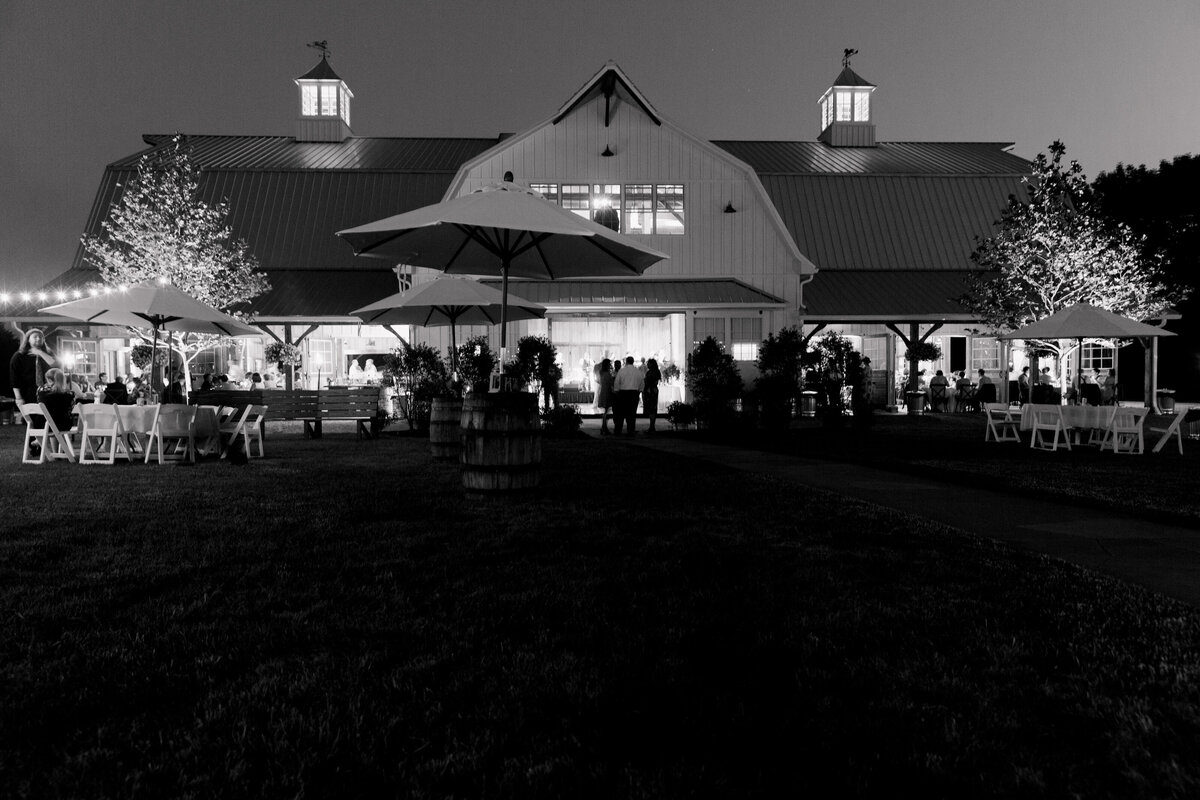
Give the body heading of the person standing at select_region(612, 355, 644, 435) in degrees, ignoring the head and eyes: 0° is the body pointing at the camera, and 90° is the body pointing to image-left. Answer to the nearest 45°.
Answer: approximately 180°

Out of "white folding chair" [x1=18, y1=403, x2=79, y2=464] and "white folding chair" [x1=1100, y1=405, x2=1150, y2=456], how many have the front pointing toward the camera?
0

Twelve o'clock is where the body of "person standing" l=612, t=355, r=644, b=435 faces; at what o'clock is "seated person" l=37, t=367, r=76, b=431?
The seated person is roughly at 8 o'clock from the person standing.

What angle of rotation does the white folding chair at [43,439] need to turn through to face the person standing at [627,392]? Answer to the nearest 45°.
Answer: approximately 45° to its right

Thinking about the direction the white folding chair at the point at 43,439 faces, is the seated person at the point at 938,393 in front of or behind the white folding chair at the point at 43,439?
in front

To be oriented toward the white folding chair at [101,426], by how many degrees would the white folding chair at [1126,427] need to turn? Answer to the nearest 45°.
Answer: approximately 90° to its left

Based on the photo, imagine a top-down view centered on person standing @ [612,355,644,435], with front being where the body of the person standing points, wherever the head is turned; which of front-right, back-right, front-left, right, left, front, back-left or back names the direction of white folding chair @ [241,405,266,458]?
back-left

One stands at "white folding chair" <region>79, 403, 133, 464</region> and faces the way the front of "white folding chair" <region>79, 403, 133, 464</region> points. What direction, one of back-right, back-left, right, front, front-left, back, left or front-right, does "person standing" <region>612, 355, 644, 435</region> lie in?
front-right

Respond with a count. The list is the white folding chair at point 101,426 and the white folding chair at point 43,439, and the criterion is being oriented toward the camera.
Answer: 0

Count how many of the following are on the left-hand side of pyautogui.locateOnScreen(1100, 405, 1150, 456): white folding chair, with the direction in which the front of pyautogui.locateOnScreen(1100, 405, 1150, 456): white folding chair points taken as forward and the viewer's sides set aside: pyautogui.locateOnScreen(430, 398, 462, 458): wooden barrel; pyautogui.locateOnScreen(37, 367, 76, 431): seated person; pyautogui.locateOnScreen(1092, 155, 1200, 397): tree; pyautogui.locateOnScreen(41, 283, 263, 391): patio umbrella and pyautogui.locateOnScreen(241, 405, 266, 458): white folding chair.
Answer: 4

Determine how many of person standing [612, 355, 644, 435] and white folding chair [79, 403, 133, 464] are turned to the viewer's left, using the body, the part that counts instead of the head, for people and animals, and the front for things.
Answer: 0
